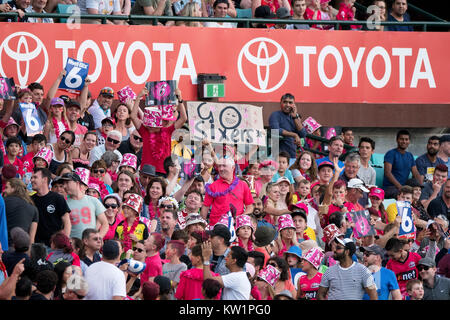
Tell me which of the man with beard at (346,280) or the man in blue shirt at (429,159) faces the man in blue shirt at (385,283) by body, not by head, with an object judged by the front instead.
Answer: the man in blue shirt at (429,159)

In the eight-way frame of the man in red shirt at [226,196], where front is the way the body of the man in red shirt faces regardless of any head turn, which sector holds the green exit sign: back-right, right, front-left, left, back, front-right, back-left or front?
back

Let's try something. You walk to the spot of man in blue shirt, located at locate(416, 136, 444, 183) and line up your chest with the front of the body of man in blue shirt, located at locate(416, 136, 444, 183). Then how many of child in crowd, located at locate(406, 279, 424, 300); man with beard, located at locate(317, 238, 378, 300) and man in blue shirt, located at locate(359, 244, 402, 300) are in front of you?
3

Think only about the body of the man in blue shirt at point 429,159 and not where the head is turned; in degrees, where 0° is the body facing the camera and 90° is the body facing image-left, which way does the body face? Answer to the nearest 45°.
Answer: approximately 0°

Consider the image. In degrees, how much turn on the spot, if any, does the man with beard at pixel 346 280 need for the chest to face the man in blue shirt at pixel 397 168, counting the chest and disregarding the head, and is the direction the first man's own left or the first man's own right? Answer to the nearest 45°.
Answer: approximately 135° to the first man's own right

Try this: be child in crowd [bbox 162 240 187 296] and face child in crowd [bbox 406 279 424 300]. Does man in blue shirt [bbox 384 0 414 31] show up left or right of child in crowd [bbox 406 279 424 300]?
left

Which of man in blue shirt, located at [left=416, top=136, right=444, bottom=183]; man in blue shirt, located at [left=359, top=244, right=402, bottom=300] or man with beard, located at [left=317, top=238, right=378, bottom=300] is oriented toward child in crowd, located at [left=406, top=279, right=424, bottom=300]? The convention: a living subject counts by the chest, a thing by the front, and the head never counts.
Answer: man in blue shirt, located at [left=416, top=136, right=444, bottom=183]

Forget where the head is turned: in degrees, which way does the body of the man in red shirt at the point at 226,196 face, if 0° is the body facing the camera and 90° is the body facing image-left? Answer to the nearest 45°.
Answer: approximately 0°
